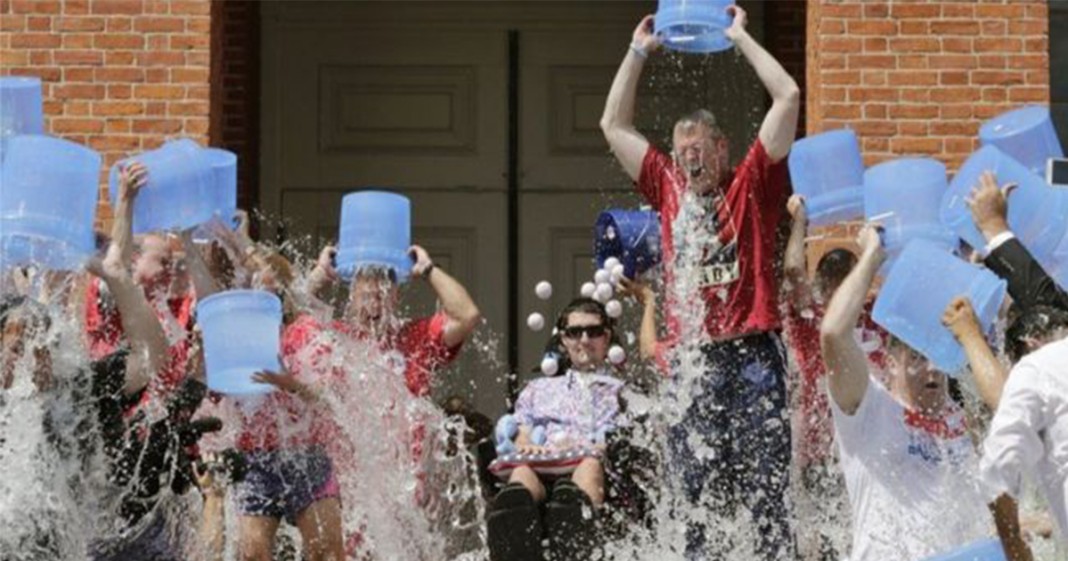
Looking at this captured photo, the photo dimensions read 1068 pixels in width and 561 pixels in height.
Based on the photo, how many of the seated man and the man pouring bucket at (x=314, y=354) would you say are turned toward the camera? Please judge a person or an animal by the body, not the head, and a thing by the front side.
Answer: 2

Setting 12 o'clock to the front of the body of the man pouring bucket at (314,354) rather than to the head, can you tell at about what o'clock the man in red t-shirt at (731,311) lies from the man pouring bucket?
The man in red t-shirt is roughly at 10 o'clock from the man pouring bucket.

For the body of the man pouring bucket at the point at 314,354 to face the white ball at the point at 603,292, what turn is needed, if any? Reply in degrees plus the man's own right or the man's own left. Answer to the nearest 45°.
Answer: approximately 135° to the man's own left

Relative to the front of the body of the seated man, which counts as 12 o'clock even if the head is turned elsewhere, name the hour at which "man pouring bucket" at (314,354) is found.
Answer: The man pouring bucket is roughly at 2 o'clock from the seated man.

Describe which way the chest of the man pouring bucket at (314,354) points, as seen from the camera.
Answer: toward the camera

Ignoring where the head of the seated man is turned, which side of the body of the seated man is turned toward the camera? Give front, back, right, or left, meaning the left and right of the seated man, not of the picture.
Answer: front

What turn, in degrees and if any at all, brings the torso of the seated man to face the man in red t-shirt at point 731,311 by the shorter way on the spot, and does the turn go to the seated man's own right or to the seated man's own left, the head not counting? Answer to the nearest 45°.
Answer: approximately 45° to the seated man's own left
